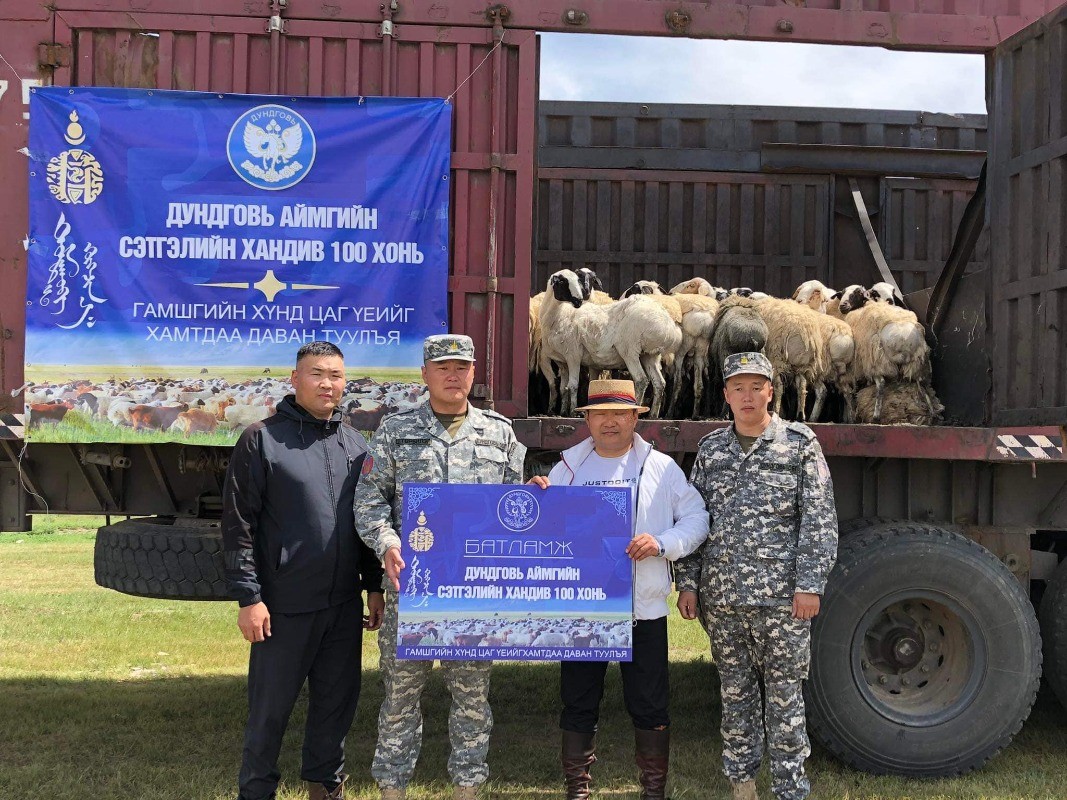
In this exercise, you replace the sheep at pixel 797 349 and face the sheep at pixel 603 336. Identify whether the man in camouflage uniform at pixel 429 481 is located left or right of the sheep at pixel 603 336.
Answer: left

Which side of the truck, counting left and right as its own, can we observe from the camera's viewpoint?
left

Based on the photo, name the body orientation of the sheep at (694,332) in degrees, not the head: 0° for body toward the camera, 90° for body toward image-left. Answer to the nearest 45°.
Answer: approximately 135°

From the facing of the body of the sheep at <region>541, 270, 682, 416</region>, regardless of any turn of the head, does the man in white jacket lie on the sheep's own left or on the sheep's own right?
on the sheep's own left

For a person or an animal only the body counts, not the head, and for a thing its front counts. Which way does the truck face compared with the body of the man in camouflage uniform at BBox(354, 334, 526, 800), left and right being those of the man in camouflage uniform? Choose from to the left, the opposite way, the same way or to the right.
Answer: to the right

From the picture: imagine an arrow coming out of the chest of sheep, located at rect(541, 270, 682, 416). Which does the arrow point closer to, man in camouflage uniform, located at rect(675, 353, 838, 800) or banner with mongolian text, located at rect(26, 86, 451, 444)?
the banner with mongolian text

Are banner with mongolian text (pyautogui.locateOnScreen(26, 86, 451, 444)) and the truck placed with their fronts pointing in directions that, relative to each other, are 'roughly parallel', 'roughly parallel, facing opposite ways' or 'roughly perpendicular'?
roughly perpendicular

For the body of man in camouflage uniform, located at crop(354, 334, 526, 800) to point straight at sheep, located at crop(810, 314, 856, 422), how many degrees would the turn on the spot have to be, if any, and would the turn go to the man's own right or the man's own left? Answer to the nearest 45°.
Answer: approximately 135° to the man's own left

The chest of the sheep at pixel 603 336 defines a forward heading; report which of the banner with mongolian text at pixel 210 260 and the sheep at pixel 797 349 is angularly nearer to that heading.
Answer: the banner with mongolian text

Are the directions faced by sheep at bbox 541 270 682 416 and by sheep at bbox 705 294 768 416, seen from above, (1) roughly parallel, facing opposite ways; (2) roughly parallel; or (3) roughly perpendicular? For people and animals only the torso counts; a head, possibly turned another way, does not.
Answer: roughly perpendicular

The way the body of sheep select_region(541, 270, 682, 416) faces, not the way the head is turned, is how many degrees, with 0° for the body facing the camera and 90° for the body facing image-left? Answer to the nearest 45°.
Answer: approximately 90°

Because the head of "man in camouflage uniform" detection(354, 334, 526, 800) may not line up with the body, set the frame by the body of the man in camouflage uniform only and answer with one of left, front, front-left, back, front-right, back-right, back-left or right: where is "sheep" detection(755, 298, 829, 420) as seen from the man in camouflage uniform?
back-left
